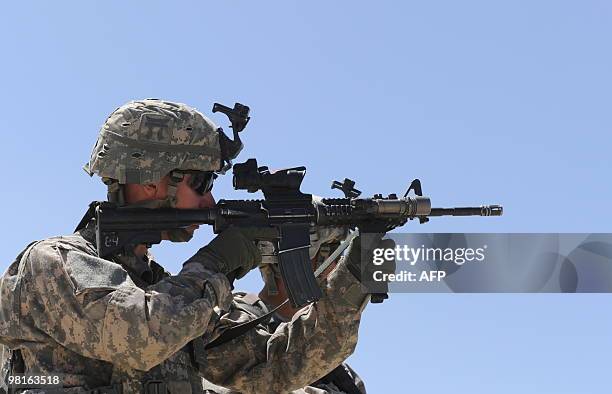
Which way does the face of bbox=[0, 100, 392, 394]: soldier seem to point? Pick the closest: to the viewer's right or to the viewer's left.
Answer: to the viewer's right

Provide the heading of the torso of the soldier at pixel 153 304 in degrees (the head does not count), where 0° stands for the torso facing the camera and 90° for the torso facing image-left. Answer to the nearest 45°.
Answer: approximately 270°
